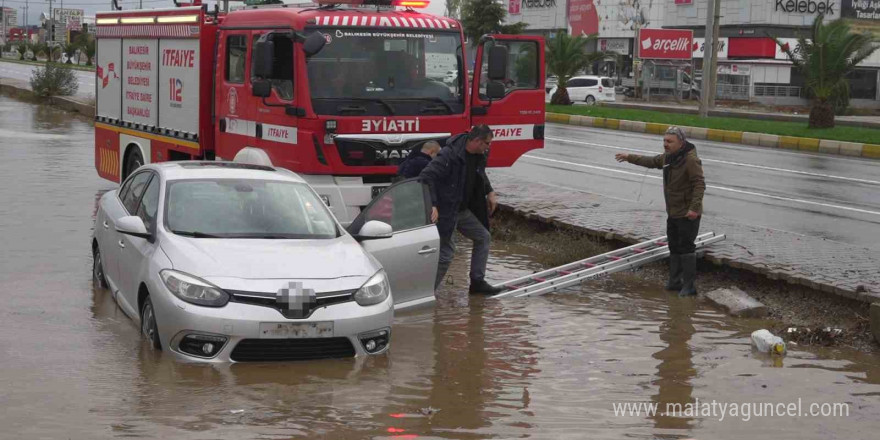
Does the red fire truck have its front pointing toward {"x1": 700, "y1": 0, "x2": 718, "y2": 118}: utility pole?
no

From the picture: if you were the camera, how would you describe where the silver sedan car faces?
facing the viewer and to the right of the viewer

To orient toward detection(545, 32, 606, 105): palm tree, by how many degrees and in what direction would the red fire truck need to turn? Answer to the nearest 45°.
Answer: approximately 135° to its left

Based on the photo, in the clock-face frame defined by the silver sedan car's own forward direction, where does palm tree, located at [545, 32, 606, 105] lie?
The palm tree is roughly at 8 o'clock from the silver sedan car.

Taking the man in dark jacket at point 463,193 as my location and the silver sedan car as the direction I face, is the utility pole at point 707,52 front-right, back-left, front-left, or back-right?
back-right

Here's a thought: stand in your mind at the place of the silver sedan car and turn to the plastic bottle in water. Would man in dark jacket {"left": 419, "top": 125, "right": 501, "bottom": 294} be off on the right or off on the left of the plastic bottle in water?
left

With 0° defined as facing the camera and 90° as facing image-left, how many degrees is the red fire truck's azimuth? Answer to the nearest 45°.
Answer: approximately 315°

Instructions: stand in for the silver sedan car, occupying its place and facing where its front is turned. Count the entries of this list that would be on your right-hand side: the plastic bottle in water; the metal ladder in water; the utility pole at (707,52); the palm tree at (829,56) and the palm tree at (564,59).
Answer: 0

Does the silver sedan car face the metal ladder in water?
no

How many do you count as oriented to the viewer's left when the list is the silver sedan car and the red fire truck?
0

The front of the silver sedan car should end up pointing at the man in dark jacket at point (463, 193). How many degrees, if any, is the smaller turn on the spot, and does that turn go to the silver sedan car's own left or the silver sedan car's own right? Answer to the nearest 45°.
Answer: approximately 90° to the silver sedan car's own left

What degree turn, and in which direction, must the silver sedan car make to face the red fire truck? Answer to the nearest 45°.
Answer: approximately 135° to its left

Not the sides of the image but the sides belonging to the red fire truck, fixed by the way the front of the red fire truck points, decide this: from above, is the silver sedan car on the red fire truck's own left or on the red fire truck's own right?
on the red fire truck's own right

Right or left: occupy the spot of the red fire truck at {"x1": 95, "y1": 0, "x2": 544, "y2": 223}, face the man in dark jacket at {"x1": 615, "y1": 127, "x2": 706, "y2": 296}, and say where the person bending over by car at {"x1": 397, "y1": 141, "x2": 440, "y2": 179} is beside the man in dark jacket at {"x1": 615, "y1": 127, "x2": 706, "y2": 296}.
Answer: right

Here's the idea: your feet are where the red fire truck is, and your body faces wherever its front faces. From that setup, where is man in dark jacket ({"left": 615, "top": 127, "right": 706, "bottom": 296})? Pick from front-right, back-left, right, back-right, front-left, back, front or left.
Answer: front

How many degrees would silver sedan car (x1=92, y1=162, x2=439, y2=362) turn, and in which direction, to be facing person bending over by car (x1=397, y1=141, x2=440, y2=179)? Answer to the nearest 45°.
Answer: approximately 90° to its left

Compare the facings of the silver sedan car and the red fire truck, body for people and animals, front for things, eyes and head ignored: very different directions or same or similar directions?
same or similar directions
